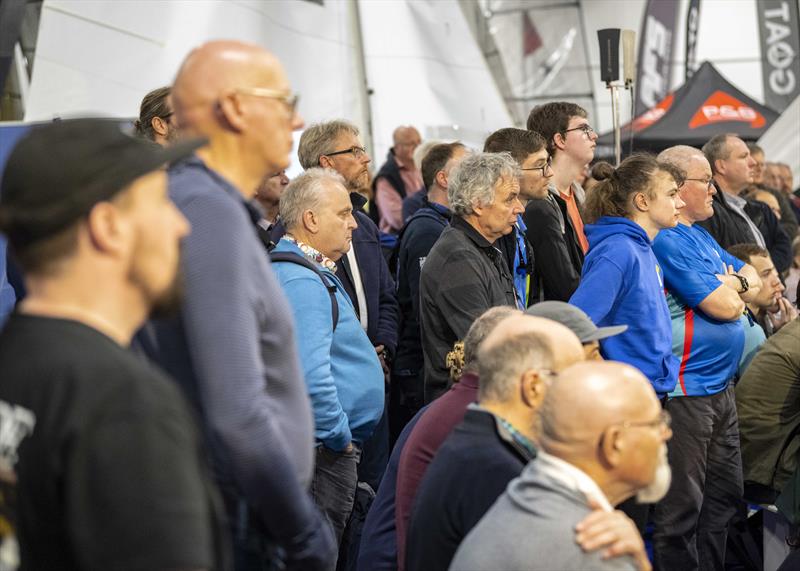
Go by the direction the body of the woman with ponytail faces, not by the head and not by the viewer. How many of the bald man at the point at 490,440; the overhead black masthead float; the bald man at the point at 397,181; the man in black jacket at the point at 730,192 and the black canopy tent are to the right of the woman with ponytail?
1

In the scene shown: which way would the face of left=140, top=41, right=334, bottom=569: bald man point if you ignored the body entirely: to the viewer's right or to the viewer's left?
to the viewer's right

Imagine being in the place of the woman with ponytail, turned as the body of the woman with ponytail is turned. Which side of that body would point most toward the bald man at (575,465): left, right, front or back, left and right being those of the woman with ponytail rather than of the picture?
right

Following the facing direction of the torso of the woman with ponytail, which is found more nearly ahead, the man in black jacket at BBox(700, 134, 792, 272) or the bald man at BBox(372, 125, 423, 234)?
the man in black jacket

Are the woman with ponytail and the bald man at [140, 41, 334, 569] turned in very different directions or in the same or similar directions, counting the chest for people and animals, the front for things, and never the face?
same or similar directions

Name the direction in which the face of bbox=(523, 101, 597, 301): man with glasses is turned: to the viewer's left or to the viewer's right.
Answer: to the viewer's right

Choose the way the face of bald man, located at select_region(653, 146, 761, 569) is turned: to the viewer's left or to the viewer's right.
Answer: to the viewer's right

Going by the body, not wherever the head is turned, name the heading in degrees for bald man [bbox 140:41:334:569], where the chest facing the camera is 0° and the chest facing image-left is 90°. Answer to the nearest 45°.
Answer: approximately 270°

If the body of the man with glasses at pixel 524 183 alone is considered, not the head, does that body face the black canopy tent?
no

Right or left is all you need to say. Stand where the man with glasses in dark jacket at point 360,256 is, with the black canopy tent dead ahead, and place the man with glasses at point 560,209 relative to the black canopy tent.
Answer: right

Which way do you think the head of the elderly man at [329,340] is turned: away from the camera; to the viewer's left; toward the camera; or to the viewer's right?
to the viewer's right

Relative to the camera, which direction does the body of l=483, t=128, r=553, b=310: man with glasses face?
to the viewer's right

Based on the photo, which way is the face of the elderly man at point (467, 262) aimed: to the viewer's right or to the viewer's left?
to the viewer's right

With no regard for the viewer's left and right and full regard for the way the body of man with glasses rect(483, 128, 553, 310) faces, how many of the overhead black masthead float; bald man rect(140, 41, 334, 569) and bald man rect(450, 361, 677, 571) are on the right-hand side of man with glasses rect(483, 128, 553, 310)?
2

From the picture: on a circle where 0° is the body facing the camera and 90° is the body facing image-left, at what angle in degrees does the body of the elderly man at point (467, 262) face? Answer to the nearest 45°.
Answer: approximately 270°

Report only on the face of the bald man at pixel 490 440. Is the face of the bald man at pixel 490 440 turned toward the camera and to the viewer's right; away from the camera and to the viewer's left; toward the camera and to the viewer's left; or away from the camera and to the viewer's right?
away from the camera and to the viewer's right

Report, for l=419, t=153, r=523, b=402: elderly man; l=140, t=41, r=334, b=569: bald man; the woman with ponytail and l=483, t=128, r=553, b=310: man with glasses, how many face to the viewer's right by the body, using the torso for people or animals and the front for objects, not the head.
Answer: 4

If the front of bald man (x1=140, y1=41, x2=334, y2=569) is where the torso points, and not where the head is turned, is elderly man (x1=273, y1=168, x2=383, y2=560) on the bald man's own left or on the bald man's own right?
on the bald man's own left
